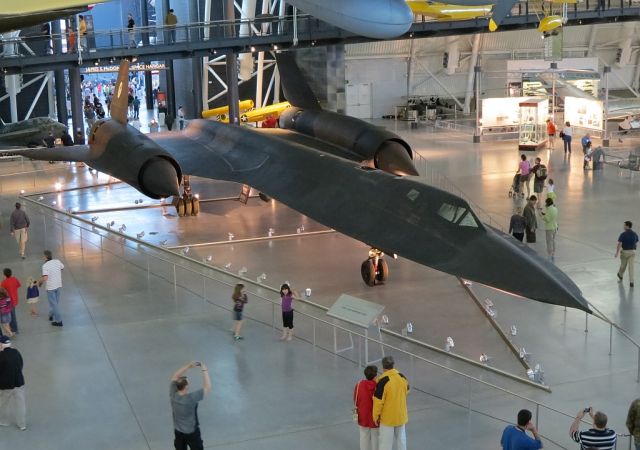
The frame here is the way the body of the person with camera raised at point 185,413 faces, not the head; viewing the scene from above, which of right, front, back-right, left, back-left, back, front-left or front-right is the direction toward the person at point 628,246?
front

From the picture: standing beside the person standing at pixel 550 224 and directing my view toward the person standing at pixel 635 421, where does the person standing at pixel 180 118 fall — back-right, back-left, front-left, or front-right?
back-right

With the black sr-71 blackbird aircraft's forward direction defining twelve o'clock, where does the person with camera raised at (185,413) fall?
The person with camera raised is roughly at 2 o'clock from the black sr-71 blackbird aircraft.

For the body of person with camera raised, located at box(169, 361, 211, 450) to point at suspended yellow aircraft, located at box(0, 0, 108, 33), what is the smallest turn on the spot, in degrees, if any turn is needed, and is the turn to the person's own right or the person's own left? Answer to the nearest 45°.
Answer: approximately 45° to the person's own left

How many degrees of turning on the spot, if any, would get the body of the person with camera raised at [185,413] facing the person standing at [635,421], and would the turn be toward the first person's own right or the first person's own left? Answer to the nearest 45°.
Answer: approximately 45° to the first person's own right

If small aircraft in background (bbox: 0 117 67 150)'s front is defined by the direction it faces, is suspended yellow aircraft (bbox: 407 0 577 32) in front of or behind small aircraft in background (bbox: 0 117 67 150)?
in front

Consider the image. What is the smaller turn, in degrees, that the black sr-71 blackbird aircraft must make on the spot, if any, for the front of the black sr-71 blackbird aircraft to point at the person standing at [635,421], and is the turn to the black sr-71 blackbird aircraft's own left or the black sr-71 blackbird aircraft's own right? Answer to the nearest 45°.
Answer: approximately 45° to the black sr-71 blackbird aircraft's own right

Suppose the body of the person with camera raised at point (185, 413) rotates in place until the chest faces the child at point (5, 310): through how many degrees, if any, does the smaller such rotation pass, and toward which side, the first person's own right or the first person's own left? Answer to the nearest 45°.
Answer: approximately 90° to the first person's own left

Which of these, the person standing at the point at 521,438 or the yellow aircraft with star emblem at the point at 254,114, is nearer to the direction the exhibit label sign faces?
the person standing

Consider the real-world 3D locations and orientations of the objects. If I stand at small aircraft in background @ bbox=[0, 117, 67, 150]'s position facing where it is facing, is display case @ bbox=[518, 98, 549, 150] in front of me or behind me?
in front

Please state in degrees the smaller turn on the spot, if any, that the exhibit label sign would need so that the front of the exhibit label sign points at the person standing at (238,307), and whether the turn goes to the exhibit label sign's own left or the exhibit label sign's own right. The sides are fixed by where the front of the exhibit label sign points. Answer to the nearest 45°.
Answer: approximately 90° to the exhibit label sign's own right

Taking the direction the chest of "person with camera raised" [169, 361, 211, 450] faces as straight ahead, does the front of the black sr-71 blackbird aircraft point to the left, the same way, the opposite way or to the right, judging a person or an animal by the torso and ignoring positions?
to the right

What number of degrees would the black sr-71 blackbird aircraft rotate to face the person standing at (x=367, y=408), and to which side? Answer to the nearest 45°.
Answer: approximately 45° to its right
